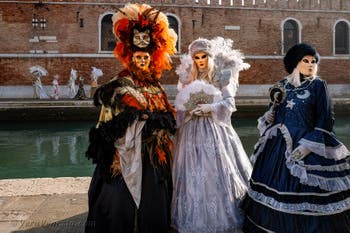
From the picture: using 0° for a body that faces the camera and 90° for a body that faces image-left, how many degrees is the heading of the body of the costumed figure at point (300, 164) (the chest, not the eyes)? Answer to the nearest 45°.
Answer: approximately 0°

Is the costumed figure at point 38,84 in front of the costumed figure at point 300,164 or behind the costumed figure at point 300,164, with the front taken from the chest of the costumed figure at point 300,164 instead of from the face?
behind

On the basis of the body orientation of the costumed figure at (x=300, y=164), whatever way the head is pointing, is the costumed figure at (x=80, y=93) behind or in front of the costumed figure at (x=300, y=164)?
behind

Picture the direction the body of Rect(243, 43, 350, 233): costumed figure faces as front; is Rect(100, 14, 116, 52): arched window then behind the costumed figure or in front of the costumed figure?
behind

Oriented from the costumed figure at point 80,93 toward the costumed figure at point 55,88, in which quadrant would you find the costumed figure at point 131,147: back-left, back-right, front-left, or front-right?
back-left

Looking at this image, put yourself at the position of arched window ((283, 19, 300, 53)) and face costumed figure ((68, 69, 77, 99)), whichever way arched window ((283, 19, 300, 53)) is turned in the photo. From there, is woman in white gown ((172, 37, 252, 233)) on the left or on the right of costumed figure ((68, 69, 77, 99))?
left

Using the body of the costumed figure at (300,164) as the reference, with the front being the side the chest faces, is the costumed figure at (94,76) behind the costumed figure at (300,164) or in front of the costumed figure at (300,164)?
behind

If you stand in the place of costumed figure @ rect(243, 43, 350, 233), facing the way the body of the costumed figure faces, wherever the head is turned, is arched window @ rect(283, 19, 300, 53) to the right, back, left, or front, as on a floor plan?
back

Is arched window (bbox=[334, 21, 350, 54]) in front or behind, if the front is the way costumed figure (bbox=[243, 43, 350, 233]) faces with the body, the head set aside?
behind
